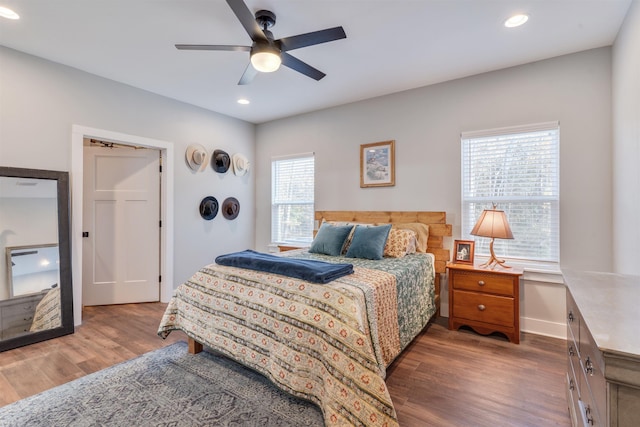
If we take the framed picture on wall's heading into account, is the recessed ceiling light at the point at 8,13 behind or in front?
in front

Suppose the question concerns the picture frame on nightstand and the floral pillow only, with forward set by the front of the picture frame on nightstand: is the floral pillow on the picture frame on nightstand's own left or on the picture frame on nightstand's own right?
on the picture frame on nightstand's own right

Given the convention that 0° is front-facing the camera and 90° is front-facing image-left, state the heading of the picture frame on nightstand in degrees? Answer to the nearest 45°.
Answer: approximately 0°

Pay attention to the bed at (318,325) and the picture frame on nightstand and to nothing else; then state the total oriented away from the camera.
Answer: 0

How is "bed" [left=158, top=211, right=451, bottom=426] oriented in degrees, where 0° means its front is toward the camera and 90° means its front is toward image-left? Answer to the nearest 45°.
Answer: approximately 45°

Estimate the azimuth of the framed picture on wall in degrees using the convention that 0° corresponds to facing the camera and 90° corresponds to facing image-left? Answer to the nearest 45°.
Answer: approximately 45°

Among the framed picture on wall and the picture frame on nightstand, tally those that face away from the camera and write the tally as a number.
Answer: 0
